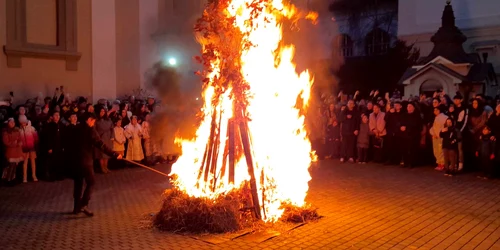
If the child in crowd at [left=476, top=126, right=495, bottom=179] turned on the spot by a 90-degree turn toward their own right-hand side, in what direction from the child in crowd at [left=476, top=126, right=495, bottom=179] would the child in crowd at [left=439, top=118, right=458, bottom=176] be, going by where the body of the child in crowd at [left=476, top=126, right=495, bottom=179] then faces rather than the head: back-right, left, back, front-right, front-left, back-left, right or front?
front-left

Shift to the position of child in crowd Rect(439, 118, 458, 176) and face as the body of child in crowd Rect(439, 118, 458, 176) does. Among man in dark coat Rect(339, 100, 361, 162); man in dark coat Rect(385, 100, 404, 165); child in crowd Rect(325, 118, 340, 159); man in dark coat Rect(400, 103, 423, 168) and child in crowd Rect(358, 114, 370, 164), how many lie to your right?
5

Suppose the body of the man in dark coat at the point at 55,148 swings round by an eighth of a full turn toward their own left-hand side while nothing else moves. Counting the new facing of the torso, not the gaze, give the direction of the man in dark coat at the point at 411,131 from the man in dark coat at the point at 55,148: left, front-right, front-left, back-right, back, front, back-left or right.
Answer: front

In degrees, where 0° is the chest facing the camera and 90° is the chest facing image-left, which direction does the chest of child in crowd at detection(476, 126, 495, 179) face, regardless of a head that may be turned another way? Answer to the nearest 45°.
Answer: approximately 45°

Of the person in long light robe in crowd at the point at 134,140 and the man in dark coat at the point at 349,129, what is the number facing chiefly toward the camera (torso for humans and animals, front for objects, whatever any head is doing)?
2

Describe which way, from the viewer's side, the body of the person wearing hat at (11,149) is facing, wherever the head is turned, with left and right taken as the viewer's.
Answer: facing the viewer and to the right of the viewer

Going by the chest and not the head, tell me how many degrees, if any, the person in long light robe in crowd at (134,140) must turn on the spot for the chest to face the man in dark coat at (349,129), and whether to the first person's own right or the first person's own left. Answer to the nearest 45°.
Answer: approximately 90° to the first person's own left

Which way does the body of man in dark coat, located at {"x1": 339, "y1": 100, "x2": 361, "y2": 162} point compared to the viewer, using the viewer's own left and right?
facing the viewer

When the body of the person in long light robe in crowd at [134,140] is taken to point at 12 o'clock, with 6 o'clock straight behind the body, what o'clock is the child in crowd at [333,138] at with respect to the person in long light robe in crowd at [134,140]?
the child in crowd at [333,138] is roughly at 9 o'clock from the person in long light robe in crowd at [134,140].

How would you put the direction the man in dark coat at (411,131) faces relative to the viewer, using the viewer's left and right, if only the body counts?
facing the viewer and to the left of the viewer

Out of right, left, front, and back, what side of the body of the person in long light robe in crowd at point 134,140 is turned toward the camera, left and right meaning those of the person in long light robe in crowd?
front

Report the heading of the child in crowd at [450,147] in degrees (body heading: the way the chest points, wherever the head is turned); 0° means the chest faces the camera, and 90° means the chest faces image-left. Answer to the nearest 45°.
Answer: approximately 45°

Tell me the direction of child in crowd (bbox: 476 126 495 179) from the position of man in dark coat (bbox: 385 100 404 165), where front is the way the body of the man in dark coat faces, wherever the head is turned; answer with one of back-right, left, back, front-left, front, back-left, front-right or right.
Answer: left

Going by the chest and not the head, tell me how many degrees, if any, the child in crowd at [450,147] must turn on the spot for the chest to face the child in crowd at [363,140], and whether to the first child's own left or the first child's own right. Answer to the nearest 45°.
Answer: approximately 90° to the first child's own right

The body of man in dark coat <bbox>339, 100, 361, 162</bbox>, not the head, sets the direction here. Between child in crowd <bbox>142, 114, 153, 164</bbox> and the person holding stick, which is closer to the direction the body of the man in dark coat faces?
the person holding stick
